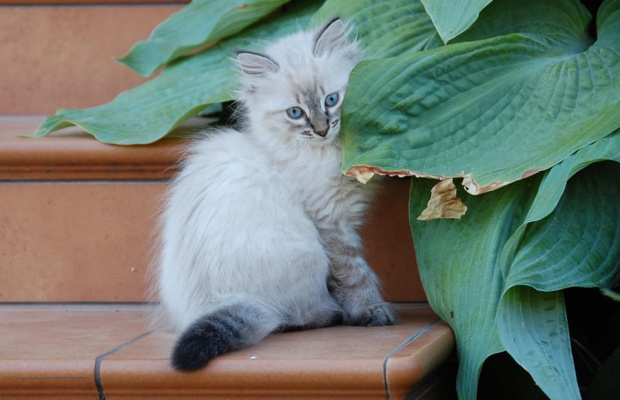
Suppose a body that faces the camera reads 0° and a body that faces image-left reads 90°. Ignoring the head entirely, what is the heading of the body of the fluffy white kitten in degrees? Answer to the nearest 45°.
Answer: approximately 270°

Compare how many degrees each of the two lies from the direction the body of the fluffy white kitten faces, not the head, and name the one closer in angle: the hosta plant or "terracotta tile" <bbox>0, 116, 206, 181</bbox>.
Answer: the hosta plant

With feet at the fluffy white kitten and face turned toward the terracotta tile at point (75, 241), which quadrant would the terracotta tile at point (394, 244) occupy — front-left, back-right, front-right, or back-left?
back-right

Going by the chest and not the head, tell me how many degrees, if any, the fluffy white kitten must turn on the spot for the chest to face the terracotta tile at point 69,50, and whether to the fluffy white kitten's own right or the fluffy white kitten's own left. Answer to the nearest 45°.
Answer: approximately 135° to the fluffy white kitten's own left

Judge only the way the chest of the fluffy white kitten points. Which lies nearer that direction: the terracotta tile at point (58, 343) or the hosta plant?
the hosta plant

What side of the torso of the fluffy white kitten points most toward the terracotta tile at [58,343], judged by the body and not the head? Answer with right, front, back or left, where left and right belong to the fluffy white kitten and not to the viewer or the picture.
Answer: back
